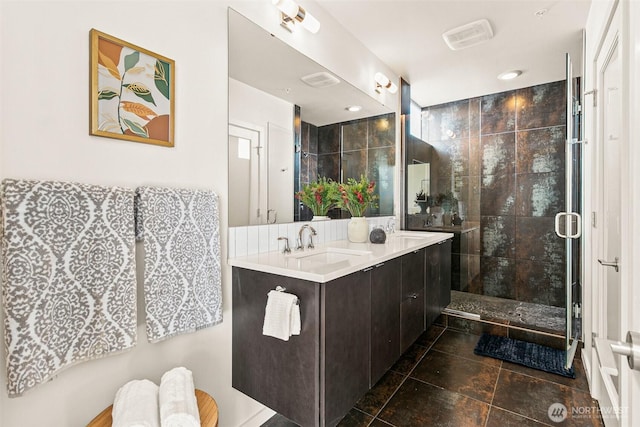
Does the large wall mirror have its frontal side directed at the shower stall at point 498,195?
no

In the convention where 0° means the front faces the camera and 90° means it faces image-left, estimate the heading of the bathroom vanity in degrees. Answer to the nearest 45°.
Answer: approximately 315°

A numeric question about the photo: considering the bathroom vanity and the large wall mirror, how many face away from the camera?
0

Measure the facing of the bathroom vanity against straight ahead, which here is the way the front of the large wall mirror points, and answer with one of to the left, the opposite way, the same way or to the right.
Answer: the same way

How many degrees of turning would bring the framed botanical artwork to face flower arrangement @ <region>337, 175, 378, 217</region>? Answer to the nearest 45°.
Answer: approximately 45° to its left

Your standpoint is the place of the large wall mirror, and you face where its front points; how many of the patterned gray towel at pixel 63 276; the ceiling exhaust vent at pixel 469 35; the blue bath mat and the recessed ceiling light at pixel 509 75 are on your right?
1

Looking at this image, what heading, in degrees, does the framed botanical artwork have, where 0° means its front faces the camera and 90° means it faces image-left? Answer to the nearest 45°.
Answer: approximately 315°

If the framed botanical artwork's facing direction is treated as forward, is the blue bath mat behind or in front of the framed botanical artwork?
in front

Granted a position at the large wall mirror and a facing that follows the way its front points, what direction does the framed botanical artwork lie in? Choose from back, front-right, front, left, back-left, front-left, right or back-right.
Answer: right

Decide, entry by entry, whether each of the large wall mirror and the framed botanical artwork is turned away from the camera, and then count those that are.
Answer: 0

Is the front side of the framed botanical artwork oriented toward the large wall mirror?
no

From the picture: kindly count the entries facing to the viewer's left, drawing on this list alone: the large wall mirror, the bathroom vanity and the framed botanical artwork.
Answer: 0

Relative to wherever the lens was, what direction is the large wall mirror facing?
facing the viewer and to the right of the viewer

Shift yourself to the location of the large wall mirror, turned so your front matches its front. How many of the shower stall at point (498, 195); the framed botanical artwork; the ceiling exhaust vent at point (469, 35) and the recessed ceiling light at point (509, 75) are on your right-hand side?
1

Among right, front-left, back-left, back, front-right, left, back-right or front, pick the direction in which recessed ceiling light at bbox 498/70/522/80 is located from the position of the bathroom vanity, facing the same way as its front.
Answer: left
